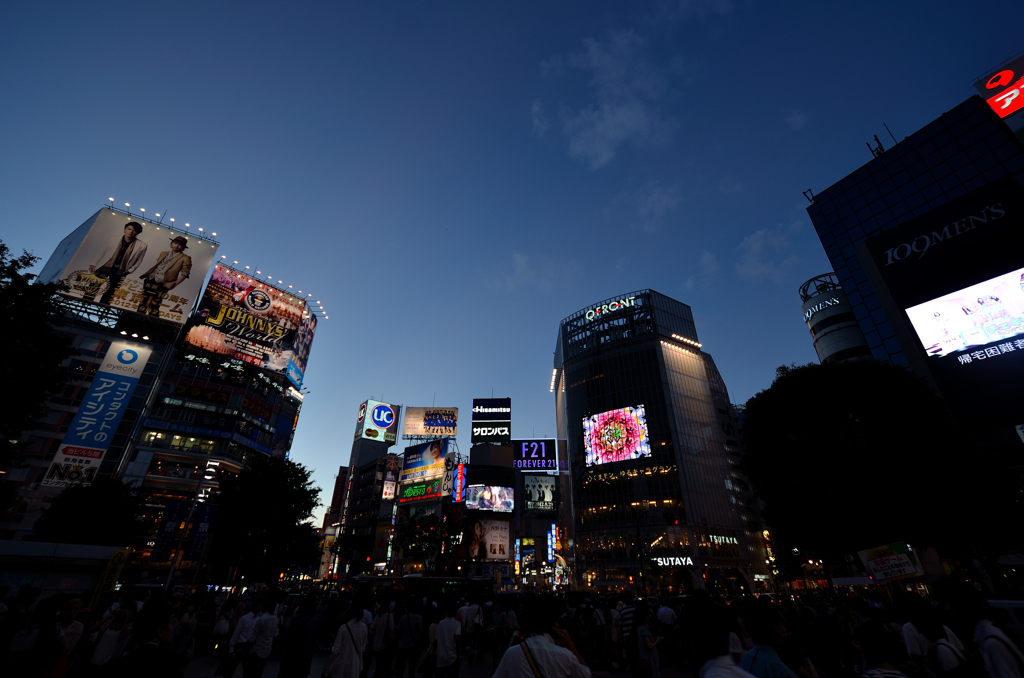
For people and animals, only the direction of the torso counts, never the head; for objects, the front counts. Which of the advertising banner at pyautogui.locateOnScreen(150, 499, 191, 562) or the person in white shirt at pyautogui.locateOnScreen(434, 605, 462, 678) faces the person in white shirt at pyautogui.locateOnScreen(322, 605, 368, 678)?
the advertising banner

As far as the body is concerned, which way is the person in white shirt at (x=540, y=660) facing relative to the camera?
away from the camera

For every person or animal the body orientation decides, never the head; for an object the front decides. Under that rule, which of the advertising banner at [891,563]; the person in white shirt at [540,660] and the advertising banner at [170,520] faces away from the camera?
the person in white shirt

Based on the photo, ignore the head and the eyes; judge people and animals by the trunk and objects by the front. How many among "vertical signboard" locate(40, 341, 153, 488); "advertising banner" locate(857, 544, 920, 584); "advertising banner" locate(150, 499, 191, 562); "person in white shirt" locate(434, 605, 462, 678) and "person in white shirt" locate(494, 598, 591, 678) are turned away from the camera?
2

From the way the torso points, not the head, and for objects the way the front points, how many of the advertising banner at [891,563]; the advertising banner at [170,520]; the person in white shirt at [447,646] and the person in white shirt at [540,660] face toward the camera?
2

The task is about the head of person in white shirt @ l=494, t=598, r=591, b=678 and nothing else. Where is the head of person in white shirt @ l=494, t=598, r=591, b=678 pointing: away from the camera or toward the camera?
away from the camera

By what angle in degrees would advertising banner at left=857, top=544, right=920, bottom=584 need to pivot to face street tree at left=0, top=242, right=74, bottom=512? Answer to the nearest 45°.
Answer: approximately 45° to its right
